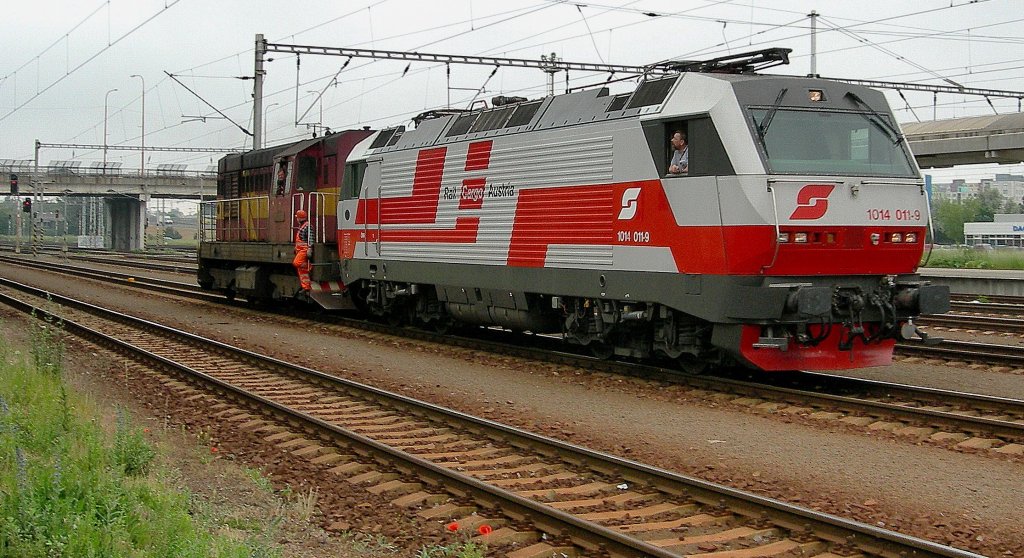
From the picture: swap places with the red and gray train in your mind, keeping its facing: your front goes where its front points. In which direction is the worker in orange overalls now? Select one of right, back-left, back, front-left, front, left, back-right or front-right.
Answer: back

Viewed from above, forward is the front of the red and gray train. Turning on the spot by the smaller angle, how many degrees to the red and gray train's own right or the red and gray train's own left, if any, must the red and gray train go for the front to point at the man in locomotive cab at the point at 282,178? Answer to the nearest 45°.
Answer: approximately 180°

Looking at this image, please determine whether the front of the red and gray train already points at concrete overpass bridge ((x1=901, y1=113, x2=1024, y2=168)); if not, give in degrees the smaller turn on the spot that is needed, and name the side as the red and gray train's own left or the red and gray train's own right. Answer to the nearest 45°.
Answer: approximately 90° to the red and gray train's own left

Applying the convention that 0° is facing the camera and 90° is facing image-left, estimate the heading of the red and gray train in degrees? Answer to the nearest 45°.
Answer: approximately 315°
